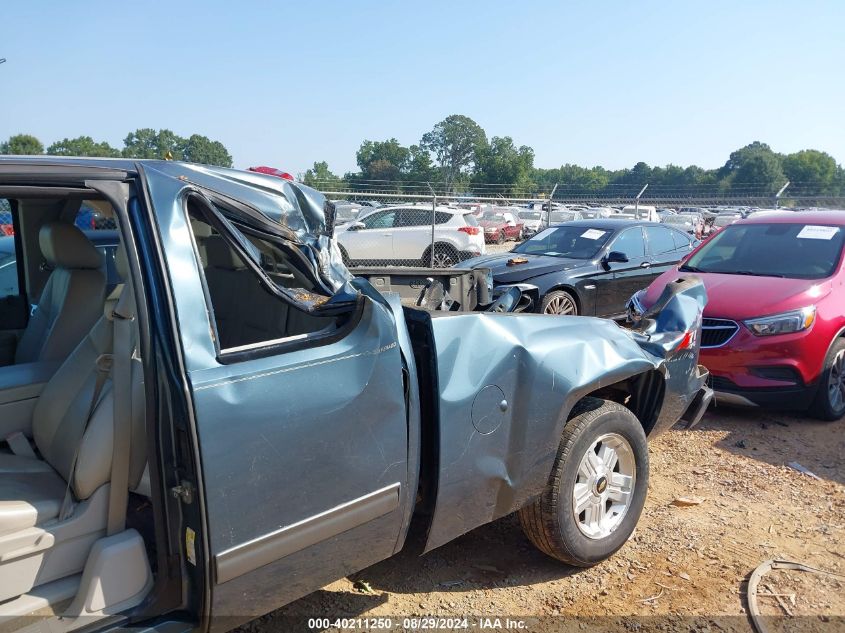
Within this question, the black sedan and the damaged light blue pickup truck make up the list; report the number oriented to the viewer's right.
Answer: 0

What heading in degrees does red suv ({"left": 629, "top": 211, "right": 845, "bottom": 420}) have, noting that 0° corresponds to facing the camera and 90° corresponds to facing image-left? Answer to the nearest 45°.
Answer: approximately 45°

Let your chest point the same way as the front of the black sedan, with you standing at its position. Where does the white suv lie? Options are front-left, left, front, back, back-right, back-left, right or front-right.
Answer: right

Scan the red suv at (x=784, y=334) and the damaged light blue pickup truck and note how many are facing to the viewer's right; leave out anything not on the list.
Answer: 0

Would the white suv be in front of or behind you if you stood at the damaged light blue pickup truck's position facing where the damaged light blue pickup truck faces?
behind

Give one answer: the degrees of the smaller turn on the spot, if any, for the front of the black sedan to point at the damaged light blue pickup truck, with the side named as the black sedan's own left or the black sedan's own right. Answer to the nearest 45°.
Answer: approximately 45° to the black sedan's own left

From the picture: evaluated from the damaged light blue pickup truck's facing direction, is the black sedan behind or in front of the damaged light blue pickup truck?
behind

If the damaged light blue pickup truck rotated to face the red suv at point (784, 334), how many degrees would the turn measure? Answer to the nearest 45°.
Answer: approximately 180°

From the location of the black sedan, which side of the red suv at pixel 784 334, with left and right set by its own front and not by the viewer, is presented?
right
